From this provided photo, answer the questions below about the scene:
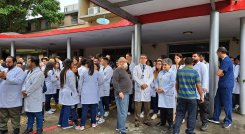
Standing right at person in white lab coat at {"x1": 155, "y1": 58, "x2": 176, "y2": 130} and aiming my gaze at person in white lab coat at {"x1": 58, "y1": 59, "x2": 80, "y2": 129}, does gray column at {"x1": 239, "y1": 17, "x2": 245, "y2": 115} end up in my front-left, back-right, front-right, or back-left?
back-right

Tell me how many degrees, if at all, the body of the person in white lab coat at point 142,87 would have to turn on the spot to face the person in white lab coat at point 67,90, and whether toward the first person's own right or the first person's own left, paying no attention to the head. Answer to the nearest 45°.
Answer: approximately 90° to the first person's own right

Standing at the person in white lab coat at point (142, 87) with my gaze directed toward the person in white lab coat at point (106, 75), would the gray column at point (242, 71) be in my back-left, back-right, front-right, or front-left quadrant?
back-right

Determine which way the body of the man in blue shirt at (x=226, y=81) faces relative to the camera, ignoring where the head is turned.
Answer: to the viewer's left

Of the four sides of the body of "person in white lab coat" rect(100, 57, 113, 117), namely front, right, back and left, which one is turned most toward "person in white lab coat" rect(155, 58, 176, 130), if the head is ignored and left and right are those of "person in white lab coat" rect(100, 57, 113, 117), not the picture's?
left

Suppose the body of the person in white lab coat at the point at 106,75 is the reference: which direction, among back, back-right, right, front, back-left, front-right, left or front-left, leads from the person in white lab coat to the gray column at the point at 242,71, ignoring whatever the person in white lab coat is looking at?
back-left

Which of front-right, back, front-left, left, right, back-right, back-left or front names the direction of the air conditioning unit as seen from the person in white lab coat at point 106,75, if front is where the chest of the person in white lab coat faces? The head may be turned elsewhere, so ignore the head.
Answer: back-right

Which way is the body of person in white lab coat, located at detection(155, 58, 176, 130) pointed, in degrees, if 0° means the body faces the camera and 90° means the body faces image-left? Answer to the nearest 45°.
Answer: approximately 45°
